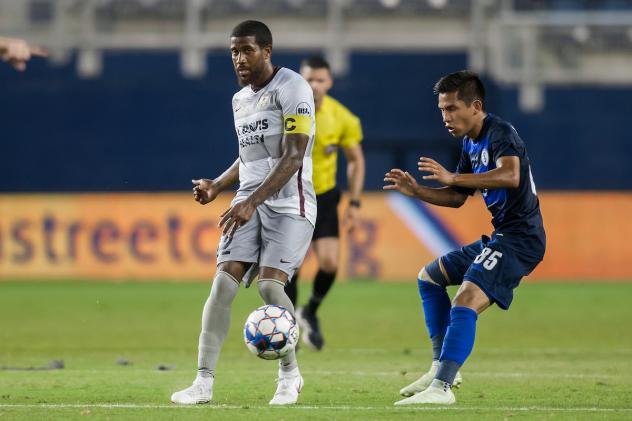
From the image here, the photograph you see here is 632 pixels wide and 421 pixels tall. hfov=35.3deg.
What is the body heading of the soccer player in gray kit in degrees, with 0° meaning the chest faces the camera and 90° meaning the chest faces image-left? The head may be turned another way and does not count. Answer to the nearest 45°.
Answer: approximately 45°

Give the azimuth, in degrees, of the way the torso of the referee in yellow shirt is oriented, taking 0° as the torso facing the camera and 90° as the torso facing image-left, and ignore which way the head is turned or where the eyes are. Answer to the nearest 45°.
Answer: approximately 0°

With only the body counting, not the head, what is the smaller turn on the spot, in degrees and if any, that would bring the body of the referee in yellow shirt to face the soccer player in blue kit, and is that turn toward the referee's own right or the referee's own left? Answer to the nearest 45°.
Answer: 0° — they already face them

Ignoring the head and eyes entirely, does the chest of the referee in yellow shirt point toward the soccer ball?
yes

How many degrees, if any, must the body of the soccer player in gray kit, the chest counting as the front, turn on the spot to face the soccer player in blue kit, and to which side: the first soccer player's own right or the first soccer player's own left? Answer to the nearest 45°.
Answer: approximately 135° to the first soccer player's own left
